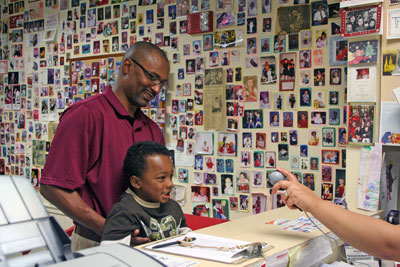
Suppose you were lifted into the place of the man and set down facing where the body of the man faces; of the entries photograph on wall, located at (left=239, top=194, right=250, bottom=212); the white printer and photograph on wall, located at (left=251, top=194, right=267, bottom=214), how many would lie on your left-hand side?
2

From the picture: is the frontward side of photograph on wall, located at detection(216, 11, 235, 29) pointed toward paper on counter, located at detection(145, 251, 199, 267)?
yes

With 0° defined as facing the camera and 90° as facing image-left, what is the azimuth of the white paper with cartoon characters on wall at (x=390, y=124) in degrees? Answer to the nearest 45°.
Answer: approximately 0°

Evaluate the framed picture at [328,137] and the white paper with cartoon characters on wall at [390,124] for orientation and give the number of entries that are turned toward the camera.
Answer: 2
